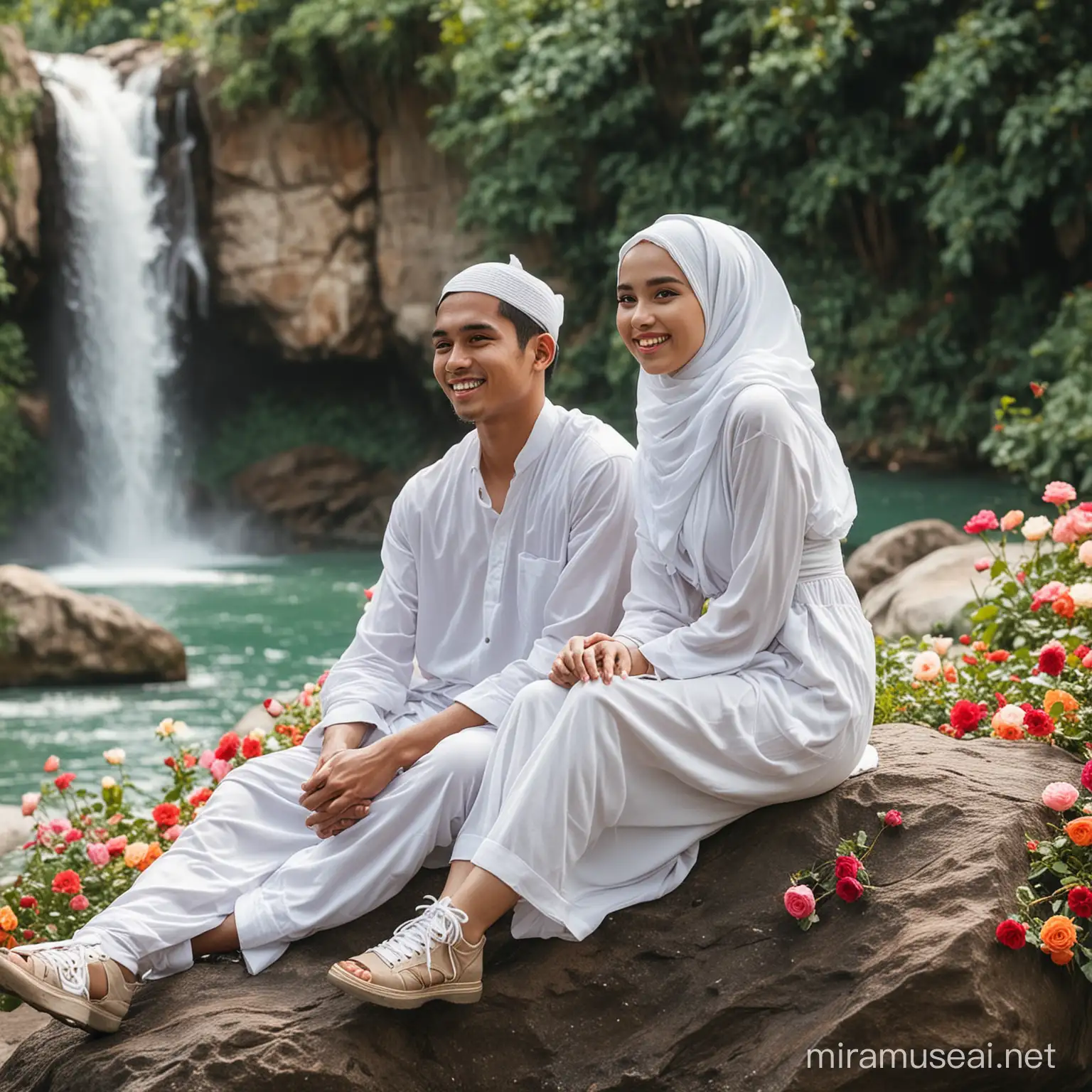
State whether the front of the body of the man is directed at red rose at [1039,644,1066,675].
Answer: no

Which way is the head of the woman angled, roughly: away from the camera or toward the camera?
toward the camera

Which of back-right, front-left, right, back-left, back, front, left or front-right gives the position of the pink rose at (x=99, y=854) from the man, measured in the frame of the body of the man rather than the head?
right

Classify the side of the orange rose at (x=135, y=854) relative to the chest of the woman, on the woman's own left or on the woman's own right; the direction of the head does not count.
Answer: on the woman's own right

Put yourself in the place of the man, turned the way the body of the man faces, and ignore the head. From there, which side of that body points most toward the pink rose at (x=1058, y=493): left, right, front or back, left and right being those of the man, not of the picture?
back

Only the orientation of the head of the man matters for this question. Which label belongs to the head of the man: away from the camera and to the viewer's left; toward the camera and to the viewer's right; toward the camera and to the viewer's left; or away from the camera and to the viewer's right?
toward the camera and to the viewer's left

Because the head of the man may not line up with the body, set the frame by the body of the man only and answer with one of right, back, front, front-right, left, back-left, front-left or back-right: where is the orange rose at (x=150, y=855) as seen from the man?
right

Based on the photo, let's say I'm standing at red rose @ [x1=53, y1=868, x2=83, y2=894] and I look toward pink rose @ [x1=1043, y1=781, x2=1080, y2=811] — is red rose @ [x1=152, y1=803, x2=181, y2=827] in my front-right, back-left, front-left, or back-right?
front-left

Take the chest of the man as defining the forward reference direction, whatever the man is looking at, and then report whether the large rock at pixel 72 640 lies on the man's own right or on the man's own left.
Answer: on the man's own right

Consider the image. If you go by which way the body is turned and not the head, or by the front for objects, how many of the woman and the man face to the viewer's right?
0

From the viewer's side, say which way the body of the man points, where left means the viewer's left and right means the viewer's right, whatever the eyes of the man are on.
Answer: facing the viewer and to the left of the viewer

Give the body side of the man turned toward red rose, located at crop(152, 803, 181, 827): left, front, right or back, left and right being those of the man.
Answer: right

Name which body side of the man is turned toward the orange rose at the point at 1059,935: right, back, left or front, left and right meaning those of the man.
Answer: left

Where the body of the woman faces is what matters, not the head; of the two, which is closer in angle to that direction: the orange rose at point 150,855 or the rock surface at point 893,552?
the orange rose

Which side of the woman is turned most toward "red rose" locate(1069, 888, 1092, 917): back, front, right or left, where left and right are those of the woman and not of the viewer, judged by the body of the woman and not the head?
left

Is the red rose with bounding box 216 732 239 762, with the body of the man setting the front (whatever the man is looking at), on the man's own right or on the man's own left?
on the man's own right

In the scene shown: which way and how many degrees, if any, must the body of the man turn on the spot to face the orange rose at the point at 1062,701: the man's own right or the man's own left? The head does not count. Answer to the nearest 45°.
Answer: approximately 135° to the man's own left

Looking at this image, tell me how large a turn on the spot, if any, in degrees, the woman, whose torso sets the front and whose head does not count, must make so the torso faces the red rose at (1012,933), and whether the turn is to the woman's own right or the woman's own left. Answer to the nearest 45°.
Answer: approximately 90° to the woman's own left

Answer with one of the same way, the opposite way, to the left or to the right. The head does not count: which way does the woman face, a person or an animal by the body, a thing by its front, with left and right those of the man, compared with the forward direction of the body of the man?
the same way
